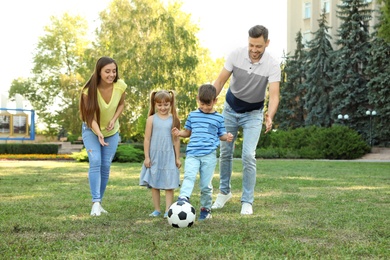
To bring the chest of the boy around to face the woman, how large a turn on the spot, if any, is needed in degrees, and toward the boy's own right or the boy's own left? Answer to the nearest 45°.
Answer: approximately 90° to the boy's own right

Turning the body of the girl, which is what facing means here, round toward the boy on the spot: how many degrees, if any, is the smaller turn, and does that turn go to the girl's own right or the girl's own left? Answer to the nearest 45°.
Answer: approximately 45° to the girl's own left

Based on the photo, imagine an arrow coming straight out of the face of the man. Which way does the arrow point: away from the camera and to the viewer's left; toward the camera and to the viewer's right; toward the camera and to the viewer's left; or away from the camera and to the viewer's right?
toward the camera and to the viewer's left

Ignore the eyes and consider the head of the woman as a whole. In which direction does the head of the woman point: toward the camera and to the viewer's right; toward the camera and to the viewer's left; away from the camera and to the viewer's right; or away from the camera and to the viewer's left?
toward the camera and to the viewer's right

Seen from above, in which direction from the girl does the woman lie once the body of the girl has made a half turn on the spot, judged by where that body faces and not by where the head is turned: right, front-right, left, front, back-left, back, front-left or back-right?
left

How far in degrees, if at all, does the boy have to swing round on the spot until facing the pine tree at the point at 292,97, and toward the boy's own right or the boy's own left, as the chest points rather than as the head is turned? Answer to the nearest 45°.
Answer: approximately 180°

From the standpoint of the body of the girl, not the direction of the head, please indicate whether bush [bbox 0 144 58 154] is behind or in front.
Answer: behind

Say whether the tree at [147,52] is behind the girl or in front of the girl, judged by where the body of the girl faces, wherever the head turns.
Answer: behind

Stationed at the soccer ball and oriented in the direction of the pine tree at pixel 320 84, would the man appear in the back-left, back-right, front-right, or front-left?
front-right

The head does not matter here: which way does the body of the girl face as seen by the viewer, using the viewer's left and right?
facing the viewer

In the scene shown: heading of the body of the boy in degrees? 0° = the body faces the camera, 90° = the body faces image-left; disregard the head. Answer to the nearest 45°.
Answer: approximately 0°
